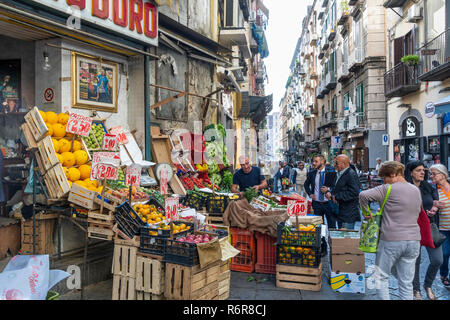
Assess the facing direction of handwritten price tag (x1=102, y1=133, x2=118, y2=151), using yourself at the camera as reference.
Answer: facing the viewer

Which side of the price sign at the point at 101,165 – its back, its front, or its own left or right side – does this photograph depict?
front

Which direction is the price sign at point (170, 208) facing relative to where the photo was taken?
toward the camera

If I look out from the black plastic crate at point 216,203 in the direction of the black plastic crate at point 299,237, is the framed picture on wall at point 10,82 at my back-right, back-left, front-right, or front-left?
back-right

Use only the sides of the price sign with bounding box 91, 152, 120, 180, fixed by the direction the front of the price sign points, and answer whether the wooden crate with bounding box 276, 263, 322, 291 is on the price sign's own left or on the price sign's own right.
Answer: on the price sign's own left

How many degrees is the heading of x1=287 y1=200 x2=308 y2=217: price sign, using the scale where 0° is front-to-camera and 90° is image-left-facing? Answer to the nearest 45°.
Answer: approximately 0°

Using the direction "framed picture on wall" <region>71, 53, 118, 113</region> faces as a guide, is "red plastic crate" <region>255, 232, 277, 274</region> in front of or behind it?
in front

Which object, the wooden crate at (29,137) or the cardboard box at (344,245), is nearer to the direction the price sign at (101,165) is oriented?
the cardboard box

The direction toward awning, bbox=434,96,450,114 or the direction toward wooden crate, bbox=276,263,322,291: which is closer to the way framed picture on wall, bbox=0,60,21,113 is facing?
the wooden crate

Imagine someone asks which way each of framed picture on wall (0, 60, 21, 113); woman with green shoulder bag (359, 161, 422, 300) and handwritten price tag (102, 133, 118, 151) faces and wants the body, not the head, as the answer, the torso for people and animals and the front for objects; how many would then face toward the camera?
2

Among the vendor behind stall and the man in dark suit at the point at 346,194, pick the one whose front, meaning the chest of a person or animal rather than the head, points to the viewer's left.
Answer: the man in dark suit

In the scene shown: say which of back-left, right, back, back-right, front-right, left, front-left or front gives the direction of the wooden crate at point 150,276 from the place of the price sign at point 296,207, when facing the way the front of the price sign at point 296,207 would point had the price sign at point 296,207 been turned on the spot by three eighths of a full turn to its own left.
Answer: back

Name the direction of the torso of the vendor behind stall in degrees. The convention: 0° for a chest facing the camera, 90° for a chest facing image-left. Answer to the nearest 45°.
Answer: approximately 0°
